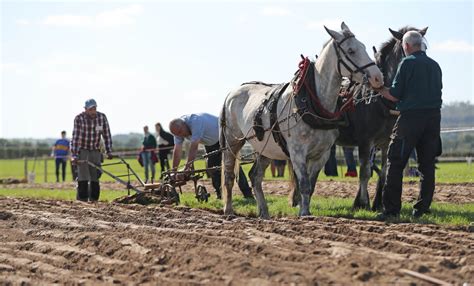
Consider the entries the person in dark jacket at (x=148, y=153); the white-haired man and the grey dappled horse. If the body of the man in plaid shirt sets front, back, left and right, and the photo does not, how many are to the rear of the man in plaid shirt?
1

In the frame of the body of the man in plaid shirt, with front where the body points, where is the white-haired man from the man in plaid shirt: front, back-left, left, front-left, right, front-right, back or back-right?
front-left

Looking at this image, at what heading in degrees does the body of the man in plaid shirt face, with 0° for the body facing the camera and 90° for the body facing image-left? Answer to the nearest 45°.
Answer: approximately 0°

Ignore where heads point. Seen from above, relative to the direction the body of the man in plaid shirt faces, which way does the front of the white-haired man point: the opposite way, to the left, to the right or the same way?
the opposite way

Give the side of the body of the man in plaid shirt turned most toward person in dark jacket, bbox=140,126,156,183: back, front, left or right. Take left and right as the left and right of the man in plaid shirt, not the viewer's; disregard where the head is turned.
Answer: back

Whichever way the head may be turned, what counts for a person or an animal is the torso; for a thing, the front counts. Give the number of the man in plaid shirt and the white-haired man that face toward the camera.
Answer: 1

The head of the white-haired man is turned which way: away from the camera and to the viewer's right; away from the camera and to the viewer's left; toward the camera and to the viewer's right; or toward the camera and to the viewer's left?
away from the camera and to the viewer's left

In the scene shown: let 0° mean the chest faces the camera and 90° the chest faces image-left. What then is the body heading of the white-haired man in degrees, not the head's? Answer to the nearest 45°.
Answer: approximately 135°

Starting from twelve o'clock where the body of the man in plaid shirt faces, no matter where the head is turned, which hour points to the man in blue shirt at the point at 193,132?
The man in blue shirt is roughly at 10 o'clock from the man in plaid shirt.

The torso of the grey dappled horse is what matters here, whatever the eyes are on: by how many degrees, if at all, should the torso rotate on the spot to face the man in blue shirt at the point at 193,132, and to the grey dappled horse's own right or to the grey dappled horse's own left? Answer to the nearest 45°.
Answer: approximately 180°
